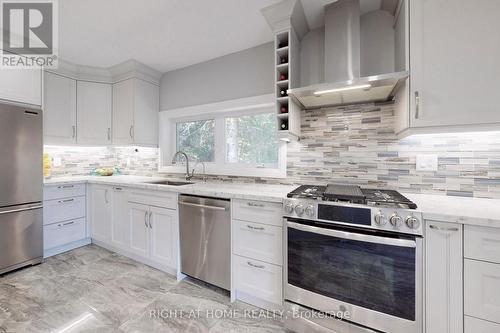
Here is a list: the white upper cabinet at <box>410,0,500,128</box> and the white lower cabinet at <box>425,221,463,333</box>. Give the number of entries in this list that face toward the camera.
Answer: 2

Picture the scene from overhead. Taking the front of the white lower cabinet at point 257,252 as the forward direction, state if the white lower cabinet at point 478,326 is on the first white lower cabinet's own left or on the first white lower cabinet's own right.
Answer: on the first white lower cabinet's own left

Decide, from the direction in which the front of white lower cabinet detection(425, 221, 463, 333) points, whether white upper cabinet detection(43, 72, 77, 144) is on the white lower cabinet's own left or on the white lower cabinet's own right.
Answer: on the white lower cabinet's own right
